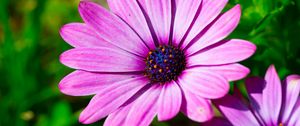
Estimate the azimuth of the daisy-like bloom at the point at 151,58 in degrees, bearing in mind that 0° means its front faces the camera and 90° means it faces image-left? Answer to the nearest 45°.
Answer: approximately 0°

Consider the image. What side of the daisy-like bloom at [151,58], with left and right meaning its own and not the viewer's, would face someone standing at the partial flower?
left
